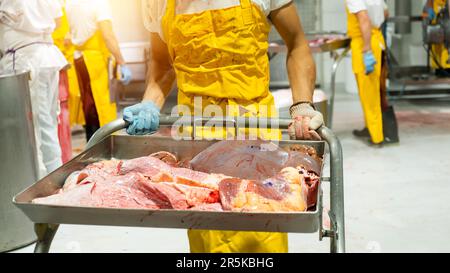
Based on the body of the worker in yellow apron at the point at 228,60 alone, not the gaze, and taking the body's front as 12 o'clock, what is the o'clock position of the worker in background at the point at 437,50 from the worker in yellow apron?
The worker in background is roughly at 7 o'clock from the worker in yellow apron.

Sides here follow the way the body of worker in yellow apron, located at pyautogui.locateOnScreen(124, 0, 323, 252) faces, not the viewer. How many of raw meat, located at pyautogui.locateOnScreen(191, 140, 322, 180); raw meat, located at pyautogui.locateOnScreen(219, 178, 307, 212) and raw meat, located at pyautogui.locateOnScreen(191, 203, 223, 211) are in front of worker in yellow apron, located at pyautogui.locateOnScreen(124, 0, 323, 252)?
3

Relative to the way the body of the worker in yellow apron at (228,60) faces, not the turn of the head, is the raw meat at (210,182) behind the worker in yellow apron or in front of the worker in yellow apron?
in front

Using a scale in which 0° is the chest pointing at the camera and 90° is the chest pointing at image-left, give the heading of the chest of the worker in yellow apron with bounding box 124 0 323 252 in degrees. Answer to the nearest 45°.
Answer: approximately 0°

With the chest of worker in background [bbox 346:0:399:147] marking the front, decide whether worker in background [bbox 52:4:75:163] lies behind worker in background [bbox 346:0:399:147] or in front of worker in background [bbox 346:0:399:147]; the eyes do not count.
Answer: in front
